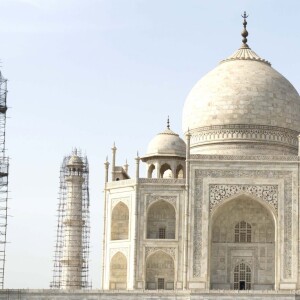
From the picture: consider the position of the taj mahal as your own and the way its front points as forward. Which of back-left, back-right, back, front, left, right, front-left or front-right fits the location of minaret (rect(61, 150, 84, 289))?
back-right

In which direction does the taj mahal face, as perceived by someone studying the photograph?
facing the viewer
